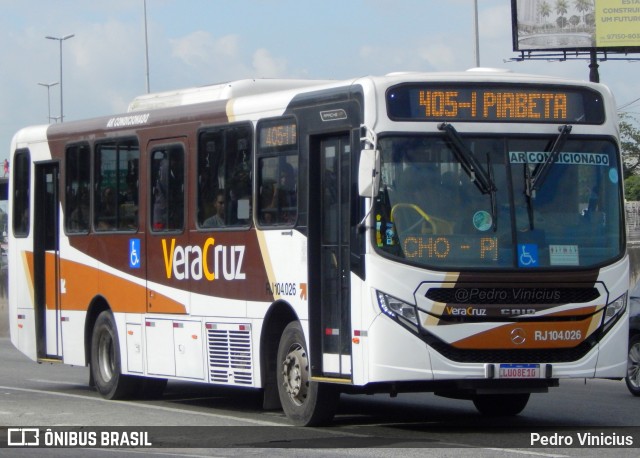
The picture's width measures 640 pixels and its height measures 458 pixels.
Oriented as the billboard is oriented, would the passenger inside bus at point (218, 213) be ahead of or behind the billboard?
ahead

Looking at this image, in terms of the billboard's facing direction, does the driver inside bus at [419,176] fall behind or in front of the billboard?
in front

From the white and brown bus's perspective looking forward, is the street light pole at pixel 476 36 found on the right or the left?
on its left

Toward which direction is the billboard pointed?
toward the camera

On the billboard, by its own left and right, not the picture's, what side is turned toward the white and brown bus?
front

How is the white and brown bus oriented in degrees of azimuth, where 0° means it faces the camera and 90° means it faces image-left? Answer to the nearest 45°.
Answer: approximately 315°

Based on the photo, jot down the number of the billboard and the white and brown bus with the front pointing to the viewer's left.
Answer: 0

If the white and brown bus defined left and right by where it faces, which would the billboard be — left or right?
on its left
